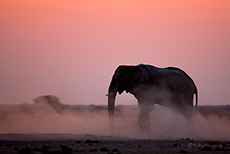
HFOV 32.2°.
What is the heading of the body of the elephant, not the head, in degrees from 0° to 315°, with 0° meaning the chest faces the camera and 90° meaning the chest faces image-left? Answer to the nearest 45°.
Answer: approximately 90°
